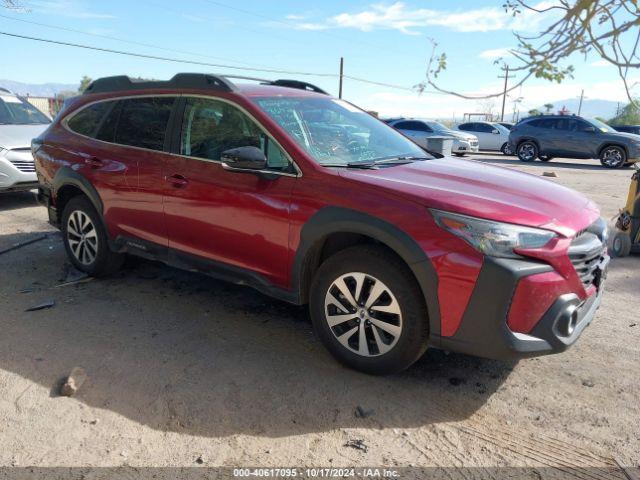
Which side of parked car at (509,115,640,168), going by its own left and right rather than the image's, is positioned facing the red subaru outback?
right

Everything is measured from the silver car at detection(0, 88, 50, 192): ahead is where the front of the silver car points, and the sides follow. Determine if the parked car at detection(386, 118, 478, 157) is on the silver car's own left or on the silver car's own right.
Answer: on the silver car's own left

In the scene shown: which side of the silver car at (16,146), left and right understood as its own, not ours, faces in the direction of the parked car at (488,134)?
left

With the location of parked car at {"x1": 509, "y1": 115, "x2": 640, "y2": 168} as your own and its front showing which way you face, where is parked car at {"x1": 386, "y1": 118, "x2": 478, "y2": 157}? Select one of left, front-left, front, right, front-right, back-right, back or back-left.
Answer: back

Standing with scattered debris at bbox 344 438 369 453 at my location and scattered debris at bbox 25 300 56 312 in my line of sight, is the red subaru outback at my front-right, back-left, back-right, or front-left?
front-right

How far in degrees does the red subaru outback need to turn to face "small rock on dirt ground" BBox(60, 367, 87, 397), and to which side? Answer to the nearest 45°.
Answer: approximately 135° to its right

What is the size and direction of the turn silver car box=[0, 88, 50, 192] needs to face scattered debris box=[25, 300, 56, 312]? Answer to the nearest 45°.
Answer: approximately 45° to its right

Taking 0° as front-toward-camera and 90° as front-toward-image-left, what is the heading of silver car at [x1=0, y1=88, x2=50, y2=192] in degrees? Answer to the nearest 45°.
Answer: approximately 315°

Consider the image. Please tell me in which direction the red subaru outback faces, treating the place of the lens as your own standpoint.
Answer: facing the viewer and to the right of the viewer

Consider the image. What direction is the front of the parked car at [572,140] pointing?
to the viewer's right

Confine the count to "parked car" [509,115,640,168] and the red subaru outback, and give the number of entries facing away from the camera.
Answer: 0
